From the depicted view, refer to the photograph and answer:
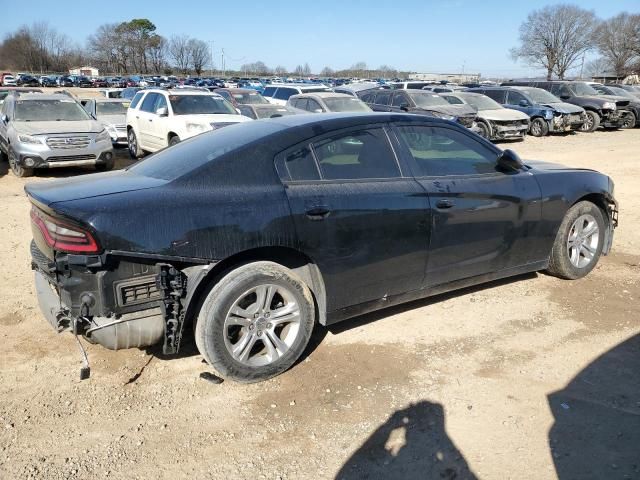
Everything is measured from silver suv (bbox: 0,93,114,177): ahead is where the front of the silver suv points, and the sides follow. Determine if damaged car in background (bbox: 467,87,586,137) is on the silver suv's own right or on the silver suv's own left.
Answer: on the silver suv's own left

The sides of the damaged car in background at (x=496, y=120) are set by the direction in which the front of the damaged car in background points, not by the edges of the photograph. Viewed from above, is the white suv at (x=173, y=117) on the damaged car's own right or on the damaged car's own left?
on the damaged car's own right

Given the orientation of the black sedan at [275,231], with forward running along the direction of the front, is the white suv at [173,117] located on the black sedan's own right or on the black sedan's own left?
on the black sedan's own left

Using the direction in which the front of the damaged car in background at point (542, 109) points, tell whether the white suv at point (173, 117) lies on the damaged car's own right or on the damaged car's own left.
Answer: on the damaged car's own right

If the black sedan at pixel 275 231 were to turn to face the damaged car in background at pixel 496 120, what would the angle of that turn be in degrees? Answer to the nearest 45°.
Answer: approximately 45° to its left

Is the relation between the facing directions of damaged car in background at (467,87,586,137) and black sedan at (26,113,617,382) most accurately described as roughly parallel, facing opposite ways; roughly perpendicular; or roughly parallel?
roughly perpendicular

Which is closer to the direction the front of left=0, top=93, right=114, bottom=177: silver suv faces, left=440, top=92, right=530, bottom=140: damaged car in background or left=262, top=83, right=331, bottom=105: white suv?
the damaged car in background

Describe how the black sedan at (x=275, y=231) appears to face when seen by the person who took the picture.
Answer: facing away from the viewer and to the right of the viewer
